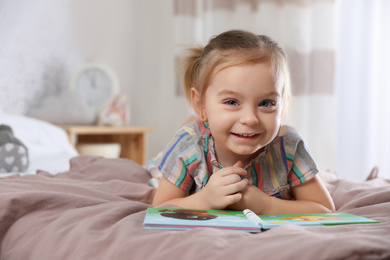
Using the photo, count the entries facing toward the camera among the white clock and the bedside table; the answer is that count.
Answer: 2

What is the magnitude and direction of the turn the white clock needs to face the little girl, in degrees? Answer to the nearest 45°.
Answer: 0° — it already faces them

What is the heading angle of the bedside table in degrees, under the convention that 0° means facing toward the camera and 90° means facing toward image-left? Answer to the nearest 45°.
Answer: approximately 0°

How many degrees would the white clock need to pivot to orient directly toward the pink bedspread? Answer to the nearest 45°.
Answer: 0° — it already faces it
